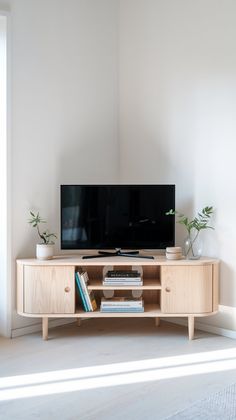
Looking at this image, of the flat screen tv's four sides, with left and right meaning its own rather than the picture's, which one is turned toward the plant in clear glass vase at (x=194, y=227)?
left

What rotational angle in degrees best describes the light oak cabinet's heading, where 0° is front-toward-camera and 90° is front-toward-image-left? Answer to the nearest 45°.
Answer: approximately 0°

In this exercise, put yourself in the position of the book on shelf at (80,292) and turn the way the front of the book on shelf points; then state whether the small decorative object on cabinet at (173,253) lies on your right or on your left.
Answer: on your left

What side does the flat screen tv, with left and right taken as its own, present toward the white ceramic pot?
right
